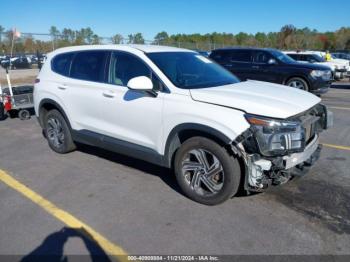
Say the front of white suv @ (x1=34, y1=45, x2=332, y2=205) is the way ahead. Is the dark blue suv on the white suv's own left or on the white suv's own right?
on the white suv's own left

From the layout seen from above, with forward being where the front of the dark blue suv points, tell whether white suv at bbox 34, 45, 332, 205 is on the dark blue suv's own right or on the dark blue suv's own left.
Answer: on the dark blue suv's own right

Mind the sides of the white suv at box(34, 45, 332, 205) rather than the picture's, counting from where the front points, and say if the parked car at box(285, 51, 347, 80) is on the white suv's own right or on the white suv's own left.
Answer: on the white suv's own left

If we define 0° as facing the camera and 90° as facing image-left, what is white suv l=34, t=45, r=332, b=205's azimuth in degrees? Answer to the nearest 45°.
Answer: approximately 315°

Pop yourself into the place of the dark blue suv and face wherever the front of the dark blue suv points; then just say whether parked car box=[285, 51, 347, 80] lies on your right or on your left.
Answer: on your left
